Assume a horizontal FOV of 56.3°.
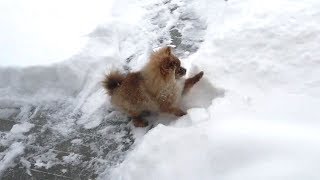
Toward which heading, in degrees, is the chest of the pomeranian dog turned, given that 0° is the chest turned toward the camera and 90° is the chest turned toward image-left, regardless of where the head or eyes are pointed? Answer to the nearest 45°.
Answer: approximately 270°
